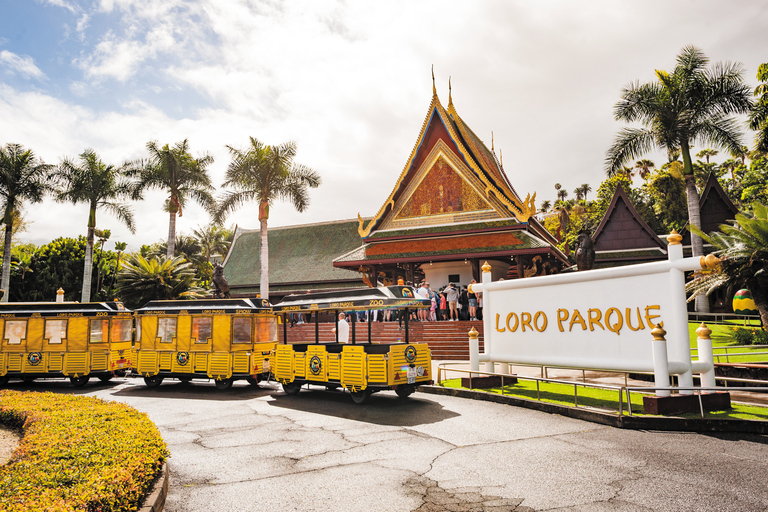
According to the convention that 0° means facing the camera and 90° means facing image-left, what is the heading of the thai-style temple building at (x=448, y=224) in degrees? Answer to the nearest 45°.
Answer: approximately 45°

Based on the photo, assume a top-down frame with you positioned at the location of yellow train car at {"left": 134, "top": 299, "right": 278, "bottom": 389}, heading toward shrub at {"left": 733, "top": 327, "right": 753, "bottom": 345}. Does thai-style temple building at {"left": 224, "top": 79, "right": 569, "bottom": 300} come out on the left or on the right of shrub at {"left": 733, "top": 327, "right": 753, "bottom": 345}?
left

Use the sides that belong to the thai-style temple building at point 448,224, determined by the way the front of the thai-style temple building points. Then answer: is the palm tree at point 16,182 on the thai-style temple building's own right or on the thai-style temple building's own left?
on the thai-style temple building's own right

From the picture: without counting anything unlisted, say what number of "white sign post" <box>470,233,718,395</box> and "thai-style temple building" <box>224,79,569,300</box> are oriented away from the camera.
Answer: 0

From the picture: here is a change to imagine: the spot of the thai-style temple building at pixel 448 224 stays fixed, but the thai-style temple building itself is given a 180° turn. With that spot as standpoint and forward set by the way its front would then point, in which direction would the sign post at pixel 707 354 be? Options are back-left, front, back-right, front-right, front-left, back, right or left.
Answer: back-right

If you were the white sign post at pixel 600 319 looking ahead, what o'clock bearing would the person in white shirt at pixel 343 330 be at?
The person in white shirt is roughly at 2 o'clock from the white sign post.

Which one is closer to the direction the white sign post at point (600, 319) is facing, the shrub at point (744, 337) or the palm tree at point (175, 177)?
the palm tree

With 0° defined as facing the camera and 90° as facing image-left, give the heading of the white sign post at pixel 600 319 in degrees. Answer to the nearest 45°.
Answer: approximately 45°

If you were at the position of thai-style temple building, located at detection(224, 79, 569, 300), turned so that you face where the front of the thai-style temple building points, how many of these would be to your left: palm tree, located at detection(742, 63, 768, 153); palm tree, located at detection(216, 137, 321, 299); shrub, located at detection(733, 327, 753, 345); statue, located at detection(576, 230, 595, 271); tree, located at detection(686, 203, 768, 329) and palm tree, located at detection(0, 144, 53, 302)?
4

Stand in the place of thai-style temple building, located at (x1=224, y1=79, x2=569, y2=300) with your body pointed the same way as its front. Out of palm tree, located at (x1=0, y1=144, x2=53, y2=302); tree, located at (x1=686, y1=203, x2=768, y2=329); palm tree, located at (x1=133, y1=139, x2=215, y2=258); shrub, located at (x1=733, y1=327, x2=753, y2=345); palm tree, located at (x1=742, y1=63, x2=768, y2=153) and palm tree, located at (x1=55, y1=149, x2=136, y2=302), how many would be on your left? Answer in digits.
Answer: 3

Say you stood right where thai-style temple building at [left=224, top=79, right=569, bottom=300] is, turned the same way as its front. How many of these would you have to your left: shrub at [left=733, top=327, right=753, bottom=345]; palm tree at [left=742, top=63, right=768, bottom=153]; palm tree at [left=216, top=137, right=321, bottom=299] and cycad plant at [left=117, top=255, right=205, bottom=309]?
2

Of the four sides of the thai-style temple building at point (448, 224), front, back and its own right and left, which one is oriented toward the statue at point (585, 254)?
left
